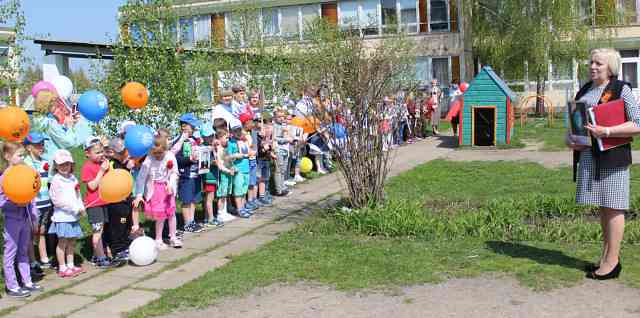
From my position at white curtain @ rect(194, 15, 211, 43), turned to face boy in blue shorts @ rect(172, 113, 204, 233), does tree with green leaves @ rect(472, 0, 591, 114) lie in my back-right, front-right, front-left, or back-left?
front-left

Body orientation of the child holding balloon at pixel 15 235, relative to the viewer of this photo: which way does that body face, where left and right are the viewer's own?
facing the viewer and to the right of the viewer

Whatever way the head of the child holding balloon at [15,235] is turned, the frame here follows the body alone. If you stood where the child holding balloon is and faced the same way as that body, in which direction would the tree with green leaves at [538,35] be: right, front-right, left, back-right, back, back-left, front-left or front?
left

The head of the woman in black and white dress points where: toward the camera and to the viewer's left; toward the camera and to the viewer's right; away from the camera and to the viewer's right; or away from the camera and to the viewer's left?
toward the camera and to the viewer's left

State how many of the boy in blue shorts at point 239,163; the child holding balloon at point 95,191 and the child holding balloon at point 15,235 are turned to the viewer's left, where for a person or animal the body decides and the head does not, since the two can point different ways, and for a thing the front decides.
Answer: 0

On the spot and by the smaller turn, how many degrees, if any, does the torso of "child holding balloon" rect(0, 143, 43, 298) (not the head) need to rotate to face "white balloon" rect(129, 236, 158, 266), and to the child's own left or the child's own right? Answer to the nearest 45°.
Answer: approximately 45° to the child's own left

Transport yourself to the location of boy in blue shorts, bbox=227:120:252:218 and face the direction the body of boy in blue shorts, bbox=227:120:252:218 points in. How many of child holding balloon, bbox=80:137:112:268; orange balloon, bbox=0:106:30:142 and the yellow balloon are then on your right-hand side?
2

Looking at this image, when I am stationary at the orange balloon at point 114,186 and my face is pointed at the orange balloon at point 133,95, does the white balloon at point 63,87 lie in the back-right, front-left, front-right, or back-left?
front-left

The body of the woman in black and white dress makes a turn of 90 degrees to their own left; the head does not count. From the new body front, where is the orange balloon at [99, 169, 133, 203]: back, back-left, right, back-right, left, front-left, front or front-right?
back-right

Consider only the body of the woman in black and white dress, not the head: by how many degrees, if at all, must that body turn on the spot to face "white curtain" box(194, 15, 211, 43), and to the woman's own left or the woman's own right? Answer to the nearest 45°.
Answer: approximately 90° to the woman's own right

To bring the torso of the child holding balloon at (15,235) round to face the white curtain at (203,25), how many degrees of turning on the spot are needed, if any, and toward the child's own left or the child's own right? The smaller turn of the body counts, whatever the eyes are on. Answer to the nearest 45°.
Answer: approximately 135° to the child's own left
